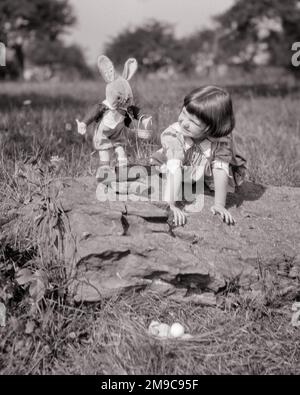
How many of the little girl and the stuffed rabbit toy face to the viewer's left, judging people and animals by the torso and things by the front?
0

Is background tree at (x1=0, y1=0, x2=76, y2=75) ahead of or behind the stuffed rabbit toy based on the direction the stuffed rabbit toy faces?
behind

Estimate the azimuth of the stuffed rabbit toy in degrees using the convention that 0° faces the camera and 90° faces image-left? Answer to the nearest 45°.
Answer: approximately 315°

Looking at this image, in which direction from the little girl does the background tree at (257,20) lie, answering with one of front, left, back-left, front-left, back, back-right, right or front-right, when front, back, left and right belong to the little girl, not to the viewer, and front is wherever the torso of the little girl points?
back

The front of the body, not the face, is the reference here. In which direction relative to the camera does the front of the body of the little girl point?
toward the camera

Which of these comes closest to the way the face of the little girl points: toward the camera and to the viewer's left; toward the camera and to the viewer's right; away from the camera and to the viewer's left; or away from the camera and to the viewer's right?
toward the camera and to the viewer's left
